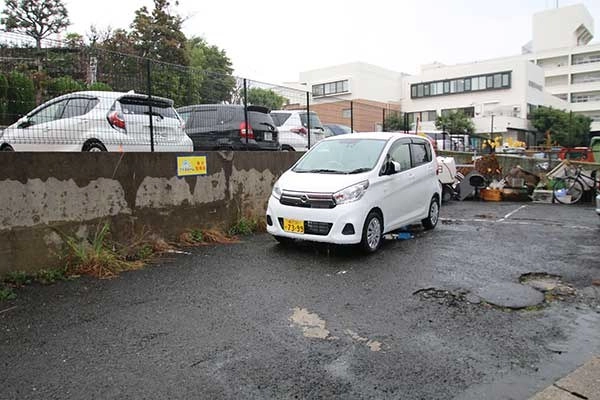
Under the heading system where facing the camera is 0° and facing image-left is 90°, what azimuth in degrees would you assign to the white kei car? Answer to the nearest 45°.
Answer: approximately 45°

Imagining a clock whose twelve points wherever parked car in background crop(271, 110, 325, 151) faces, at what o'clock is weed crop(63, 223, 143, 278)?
The weed is roughly at 8 o'clock from the parked car in background.

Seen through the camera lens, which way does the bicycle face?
facing the viewer and to the left of the viewer

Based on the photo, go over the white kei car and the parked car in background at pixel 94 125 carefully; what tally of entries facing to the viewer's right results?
0

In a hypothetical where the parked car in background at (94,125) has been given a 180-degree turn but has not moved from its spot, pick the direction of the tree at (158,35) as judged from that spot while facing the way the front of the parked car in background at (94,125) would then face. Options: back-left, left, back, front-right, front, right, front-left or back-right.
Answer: back-left

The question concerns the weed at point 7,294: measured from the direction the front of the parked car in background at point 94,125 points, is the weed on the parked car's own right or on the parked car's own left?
on the parked car's own left

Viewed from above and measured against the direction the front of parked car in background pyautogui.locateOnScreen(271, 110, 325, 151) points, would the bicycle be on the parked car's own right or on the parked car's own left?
on the parked car's own right

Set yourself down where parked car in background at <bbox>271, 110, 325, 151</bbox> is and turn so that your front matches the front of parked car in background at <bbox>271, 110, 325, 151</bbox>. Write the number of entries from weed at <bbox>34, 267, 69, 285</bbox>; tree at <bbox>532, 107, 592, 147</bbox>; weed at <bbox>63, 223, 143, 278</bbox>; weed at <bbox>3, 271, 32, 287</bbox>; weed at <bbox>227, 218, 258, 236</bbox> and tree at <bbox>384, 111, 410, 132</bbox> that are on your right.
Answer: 2

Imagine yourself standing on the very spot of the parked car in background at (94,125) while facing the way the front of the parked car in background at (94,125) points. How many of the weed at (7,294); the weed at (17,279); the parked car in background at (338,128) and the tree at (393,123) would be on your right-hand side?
2

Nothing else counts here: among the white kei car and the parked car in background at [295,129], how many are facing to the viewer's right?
0

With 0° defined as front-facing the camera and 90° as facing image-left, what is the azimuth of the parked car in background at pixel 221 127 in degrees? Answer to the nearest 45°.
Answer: approximately 135°

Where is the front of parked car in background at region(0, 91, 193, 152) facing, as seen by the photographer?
facing away from the viewer and to the left of the viewer

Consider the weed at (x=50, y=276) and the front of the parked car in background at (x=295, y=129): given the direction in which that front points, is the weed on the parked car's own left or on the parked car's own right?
on the parked car's own left

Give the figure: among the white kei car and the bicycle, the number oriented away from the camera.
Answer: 0

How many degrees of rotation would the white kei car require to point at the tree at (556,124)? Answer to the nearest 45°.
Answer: approximately 180°

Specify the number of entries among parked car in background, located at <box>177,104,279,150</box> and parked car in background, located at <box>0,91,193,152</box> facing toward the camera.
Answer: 0

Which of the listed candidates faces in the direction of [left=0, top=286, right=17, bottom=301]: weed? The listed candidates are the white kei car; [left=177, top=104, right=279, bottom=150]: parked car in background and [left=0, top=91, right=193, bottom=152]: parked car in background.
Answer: the white kei car
